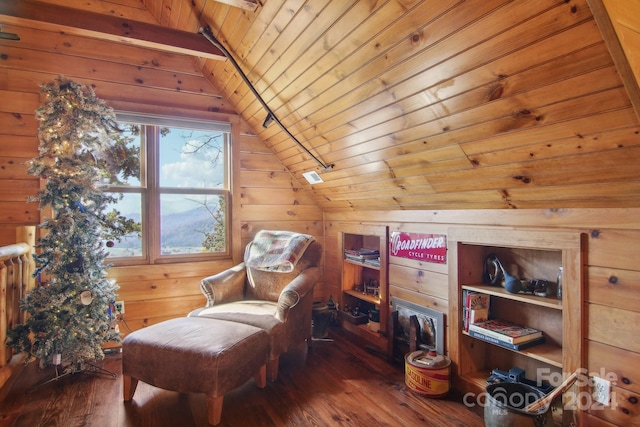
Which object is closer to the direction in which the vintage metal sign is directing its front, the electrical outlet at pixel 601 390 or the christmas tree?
the christmas tree

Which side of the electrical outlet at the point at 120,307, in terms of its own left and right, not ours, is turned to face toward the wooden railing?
right

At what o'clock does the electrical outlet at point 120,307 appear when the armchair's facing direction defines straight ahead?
The electrical outlet is roughly at 2 o'clock from the armchair.

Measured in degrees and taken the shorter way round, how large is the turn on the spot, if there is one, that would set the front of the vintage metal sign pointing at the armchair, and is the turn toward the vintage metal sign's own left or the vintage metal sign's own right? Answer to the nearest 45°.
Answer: approximately 45° to the vintage metal sign's own right

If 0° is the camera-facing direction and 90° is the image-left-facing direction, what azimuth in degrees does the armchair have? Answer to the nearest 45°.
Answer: approximately 45°

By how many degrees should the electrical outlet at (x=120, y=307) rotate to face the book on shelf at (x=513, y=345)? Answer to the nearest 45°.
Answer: approximately 45° to its left

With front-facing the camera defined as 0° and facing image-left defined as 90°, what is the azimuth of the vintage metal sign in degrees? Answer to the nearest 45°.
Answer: approximately 45°

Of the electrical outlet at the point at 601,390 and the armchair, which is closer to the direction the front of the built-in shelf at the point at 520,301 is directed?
the armchair
